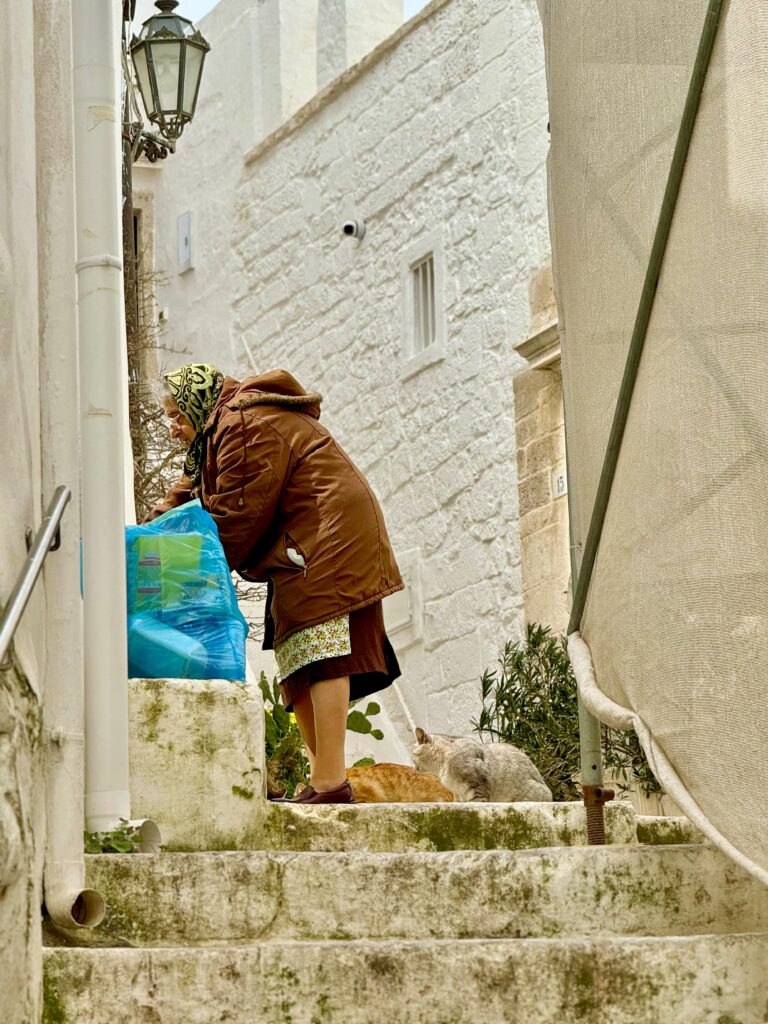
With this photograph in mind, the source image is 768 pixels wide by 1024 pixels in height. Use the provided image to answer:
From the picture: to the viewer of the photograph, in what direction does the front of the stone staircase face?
facing the viewer

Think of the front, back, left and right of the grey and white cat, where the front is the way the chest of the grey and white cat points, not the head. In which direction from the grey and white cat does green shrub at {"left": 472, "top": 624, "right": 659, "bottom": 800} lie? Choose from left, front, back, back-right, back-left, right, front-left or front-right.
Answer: right

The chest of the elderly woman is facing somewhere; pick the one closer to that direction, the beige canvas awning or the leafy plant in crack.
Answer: the leafy plant in crack

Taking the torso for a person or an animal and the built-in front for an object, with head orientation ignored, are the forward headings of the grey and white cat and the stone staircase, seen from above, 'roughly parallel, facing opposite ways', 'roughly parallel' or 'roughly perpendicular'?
roughly perpendicular

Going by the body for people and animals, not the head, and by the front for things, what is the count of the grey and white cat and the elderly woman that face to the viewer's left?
2

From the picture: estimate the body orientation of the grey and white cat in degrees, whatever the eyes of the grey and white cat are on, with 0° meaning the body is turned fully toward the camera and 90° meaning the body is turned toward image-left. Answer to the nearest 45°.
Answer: approximately 90°

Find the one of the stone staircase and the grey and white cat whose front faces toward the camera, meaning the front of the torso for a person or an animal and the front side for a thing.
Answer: the stone staircase

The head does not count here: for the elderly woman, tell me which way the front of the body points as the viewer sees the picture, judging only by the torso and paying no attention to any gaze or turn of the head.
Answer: to the viewer's left

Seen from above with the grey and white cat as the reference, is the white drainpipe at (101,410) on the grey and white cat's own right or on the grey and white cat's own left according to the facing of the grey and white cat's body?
on the grey and white cat's own left

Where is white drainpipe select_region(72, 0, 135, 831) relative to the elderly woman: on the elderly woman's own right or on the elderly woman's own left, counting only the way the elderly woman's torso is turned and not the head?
on the elderly woman's own left

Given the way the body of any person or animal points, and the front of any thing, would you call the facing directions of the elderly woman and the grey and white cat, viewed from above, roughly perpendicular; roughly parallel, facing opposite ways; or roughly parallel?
roughly parallel
